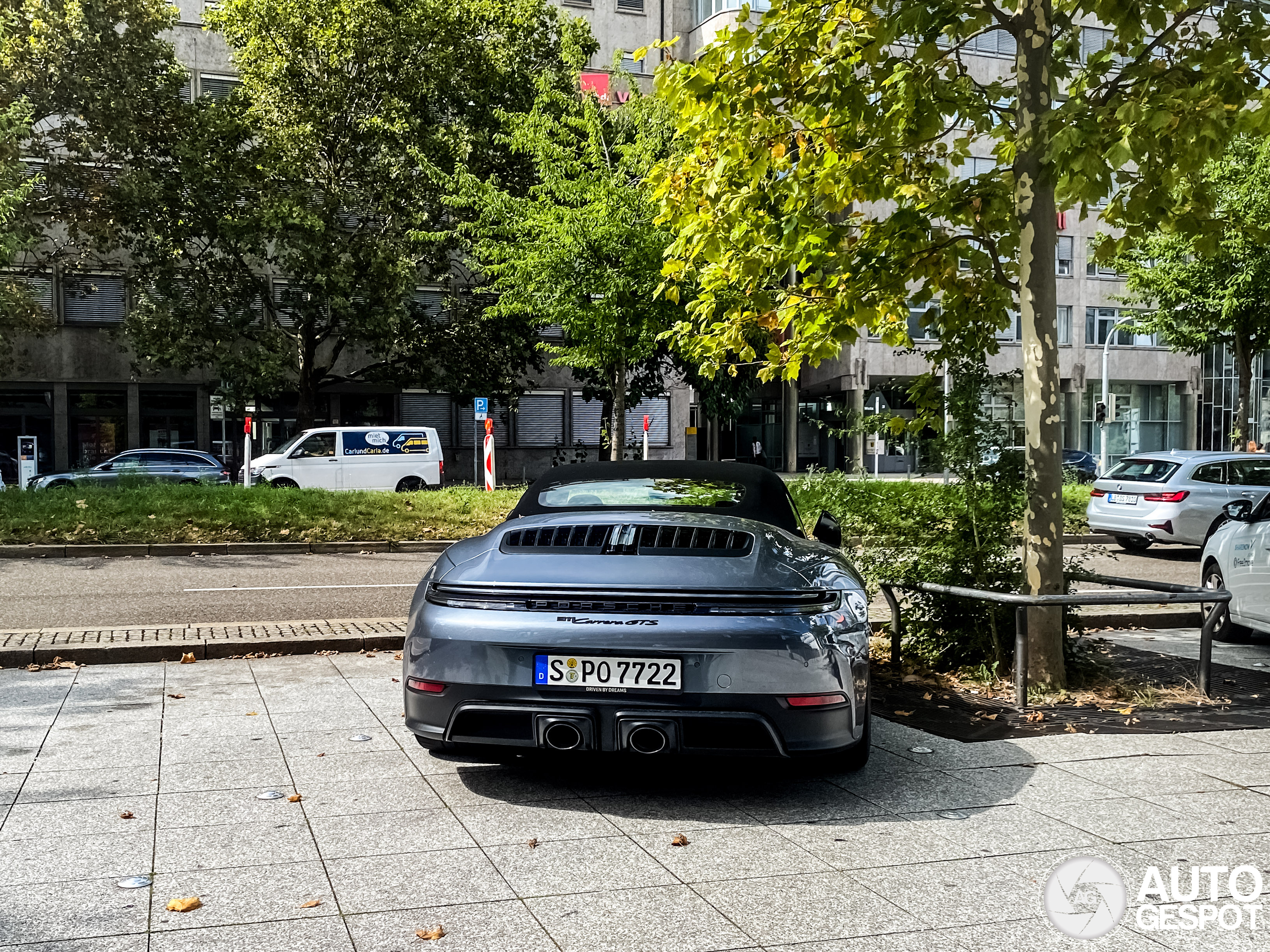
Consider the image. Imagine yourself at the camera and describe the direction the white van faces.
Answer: facing to the left of the viewer

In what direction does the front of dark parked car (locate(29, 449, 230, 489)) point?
to the viewer's left

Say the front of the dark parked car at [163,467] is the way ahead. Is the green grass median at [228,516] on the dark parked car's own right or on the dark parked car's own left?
on the dark parked car's own left

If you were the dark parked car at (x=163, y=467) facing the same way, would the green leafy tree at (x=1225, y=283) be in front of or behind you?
behind

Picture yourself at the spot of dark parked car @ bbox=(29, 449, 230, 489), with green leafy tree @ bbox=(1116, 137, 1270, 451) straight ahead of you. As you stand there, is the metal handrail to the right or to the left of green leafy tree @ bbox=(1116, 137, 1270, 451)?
right

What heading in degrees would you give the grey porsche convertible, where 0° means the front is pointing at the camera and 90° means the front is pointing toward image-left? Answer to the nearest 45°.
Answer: approximately 180°

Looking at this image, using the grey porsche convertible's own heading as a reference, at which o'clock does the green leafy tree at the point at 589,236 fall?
The green leafy tree is roughly at 12 o'clock from the grey porsche convertible.

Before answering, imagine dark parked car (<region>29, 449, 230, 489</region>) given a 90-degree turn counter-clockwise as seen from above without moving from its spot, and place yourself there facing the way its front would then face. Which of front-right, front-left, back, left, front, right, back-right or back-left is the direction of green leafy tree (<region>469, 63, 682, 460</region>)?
front-left

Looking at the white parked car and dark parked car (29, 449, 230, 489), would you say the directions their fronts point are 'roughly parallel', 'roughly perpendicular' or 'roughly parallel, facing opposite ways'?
roughly perpendicular

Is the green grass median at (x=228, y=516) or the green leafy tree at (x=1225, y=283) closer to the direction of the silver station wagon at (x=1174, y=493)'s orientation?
the green leafy tree

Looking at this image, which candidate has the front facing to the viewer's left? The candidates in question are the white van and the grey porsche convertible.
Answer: the white van

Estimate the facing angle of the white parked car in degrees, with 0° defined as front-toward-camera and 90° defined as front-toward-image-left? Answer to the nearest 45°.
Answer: approximately 135°
